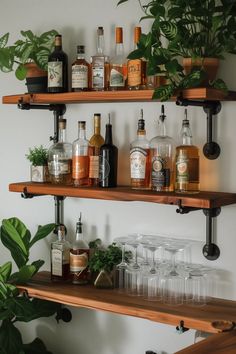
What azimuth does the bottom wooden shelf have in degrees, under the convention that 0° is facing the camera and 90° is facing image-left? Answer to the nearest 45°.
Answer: approximately 45°
